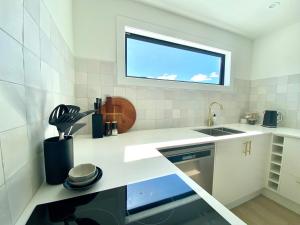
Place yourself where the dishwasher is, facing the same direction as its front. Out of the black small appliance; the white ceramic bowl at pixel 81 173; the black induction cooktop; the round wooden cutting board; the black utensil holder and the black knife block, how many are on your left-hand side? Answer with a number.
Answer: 1

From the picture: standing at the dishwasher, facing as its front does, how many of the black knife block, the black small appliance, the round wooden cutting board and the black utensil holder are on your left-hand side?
1

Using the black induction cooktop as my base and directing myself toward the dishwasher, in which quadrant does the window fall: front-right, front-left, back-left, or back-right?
front-left

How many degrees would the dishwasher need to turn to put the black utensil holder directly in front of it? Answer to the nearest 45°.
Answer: approximately 90° to its right

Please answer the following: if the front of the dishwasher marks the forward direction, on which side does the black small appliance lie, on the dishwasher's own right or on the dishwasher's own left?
on the dishwasher's own left

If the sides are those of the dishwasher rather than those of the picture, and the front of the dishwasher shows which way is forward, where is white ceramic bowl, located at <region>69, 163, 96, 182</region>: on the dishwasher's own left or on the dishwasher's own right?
on the dishwasher's own right

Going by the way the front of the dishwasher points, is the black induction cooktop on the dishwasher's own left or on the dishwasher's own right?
on the dishwasher's own right

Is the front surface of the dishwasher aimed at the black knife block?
no

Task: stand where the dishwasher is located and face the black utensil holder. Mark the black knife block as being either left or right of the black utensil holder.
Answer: right

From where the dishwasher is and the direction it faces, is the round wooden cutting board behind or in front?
behind

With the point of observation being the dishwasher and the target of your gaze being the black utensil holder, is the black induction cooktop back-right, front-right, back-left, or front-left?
front-left

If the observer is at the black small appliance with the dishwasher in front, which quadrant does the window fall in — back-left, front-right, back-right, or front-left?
front-right

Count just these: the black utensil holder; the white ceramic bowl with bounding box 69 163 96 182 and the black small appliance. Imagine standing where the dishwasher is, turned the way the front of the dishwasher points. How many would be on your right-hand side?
2

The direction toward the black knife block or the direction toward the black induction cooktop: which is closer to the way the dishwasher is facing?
the black induction cooktop

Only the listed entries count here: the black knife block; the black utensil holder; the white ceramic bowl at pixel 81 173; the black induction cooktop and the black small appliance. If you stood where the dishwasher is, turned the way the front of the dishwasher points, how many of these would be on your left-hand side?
1
